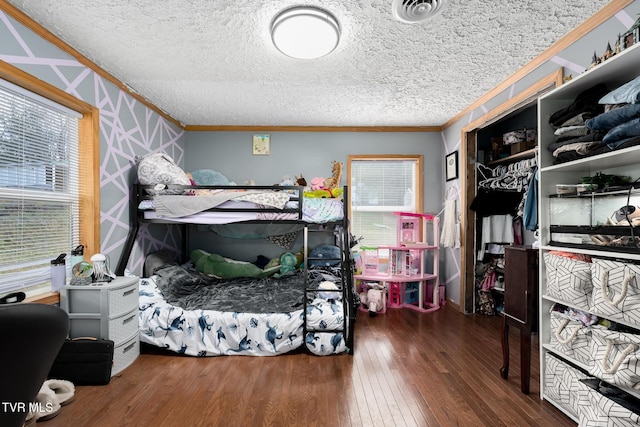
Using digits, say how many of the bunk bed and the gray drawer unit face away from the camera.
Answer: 0

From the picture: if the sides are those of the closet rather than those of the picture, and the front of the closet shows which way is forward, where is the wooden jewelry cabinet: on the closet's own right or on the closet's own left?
on the closet's own left

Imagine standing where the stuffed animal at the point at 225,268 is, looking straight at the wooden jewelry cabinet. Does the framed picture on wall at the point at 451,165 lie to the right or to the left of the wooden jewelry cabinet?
left

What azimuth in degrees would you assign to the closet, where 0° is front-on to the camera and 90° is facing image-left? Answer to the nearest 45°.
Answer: approximately 45°

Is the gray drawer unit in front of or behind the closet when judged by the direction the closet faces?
in front

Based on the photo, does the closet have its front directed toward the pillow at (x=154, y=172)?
yes
